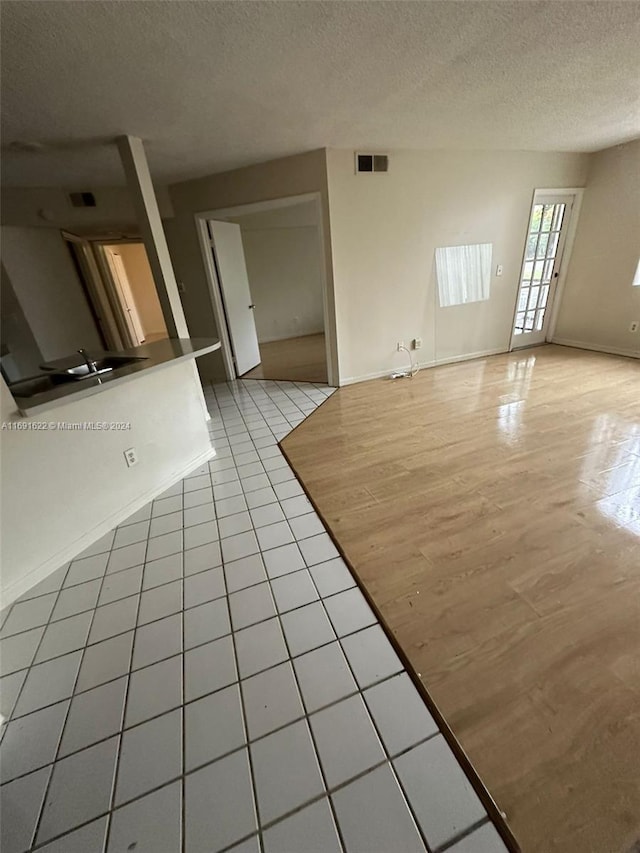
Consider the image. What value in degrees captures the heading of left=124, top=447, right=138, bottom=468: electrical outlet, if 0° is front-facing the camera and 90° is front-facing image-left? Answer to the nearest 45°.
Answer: approximately 315°

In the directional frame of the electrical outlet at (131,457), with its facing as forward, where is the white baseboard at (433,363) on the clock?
The white baseboard is roughly at 10 o'clock from the electrical outlet.

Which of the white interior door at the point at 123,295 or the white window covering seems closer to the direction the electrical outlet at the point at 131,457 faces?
the white window covering

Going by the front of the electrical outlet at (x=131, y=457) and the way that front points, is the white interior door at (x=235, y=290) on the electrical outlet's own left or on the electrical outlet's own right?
on the electrical outlet's own left

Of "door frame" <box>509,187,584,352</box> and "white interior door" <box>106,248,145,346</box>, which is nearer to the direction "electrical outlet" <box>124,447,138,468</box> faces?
the door frame

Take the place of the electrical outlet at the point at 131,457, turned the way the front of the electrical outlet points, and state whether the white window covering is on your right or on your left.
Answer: on your left

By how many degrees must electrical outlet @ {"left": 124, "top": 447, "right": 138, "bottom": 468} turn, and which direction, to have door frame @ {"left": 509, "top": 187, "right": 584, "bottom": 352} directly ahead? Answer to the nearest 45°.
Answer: approximately 45° to its left

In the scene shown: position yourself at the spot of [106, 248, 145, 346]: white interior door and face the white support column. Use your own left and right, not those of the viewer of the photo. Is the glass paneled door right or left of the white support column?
left

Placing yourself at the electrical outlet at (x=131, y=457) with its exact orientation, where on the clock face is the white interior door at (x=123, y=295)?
The white interior door is roughly at 8 o'clock from the electrical outlet.

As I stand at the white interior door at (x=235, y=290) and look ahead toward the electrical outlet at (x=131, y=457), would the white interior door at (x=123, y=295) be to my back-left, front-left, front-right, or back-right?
back-right
